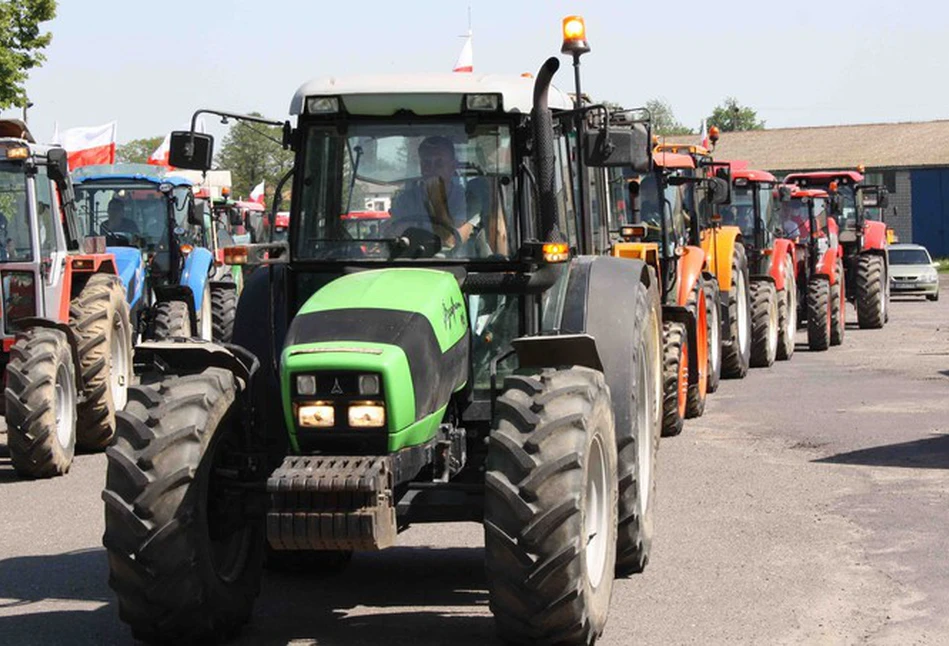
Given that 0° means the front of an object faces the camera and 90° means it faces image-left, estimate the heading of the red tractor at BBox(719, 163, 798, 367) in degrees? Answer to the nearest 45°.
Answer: approximately 45°

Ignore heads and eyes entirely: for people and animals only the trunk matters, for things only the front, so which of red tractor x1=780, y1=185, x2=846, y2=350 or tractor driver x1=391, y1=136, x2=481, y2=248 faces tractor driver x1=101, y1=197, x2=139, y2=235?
the red tractor

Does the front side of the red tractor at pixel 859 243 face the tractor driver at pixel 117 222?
yes

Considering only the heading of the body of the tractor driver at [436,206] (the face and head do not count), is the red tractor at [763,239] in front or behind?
behind

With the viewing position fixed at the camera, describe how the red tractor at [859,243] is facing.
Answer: facing the viewer and to the left of the viewer

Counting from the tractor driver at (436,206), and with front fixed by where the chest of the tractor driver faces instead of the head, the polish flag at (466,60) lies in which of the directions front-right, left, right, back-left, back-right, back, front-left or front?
back

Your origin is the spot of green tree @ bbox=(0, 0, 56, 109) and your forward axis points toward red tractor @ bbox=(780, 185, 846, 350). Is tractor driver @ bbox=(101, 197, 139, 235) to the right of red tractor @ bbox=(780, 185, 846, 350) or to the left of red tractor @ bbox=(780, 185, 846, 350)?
right

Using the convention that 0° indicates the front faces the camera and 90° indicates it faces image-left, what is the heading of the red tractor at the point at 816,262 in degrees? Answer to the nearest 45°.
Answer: approximately 45°

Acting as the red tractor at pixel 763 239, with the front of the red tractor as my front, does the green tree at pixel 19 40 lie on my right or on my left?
on my right

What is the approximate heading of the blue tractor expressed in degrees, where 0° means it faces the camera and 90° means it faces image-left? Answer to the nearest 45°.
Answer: approximately 45°

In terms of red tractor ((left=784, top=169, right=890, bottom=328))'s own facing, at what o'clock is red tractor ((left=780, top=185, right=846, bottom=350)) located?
red tractor ((left=780, top=185, right=846, bottom=350)) is roughly at 11 o'clock from red tractor ((left=784, top=169, right=890, bottom=328)).
